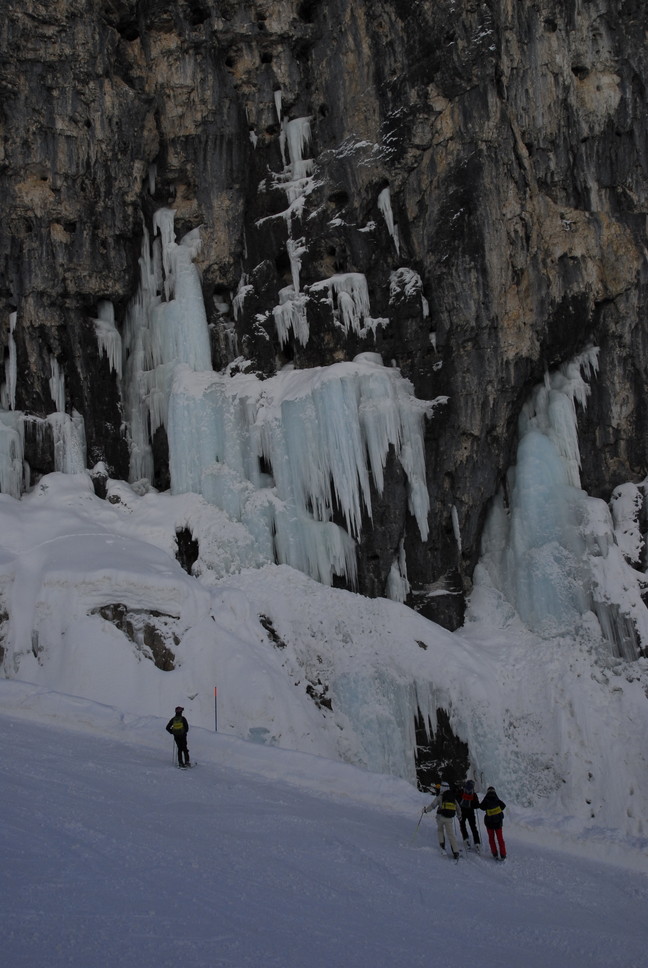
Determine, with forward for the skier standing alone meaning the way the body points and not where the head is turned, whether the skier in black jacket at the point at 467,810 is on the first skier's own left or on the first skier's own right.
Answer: on the first skier's own right

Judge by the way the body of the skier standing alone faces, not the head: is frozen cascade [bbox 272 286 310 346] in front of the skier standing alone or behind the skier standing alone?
in front

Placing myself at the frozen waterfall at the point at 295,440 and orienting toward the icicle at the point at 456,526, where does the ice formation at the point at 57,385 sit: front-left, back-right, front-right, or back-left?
back-left

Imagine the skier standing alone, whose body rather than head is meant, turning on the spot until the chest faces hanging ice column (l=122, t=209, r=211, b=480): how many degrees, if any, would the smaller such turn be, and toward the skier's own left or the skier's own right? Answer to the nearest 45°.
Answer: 0° — they already face it

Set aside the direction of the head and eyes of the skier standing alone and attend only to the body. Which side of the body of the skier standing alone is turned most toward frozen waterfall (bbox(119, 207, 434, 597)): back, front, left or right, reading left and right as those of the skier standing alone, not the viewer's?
front

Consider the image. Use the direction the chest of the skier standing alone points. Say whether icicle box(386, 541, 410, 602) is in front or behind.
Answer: in front

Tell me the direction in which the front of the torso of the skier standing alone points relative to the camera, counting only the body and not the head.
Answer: away from the camera

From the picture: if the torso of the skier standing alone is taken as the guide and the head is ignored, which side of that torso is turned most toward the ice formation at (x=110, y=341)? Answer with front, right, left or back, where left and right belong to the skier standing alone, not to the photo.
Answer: front

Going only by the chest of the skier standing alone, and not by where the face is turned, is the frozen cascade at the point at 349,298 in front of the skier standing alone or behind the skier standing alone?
in front

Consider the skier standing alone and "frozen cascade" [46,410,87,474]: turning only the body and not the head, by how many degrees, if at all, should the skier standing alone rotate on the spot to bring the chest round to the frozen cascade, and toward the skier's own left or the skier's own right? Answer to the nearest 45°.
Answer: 0° — they already face it
